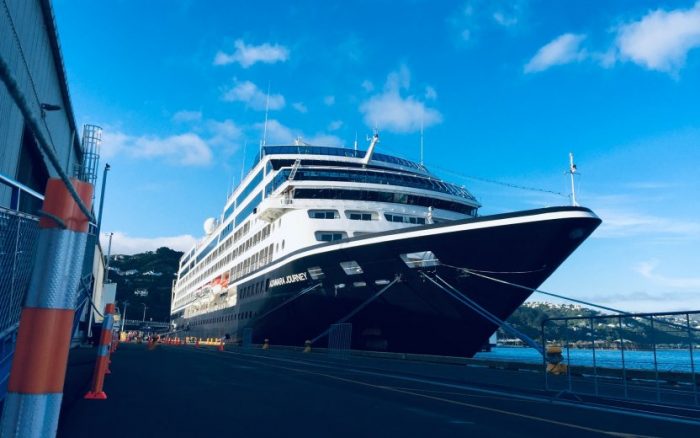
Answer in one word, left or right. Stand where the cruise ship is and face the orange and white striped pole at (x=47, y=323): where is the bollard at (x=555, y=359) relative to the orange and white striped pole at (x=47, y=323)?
left

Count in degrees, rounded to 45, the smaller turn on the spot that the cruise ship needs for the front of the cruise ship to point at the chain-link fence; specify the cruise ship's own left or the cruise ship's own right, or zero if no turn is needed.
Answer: approximately 45° to the cruise ship's own right

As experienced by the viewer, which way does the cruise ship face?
facing the viewer and to the right of the viewer

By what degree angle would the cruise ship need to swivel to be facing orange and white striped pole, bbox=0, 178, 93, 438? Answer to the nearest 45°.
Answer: approximately 45° to its right

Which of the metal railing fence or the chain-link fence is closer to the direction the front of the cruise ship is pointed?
the metal railing fence

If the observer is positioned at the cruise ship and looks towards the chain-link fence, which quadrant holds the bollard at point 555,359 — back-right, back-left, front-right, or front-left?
front-left

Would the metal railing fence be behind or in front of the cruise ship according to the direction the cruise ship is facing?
in front

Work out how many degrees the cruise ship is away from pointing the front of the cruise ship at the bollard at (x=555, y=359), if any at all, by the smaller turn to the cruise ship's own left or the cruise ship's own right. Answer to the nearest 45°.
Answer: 0° — it already faces it

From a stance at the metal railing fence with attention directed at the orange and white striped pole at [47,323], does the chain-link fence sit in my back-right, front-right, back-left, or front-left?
front-right

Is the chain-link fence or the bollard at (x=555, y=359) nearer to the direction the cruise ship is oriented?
the bollard

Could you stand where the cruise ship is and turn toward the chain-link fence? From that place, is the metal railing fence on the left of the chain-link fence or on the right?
left
